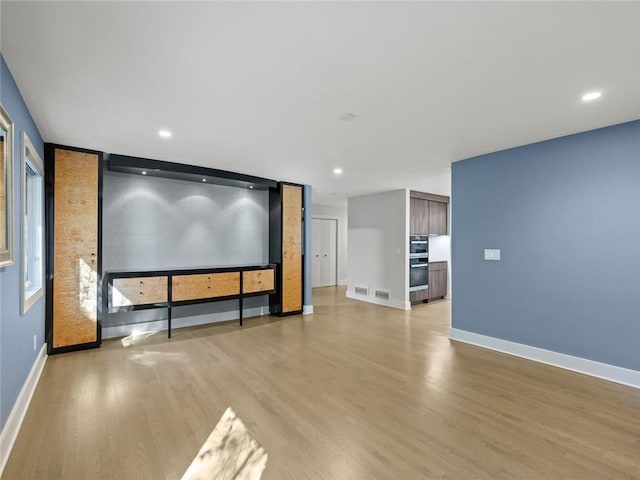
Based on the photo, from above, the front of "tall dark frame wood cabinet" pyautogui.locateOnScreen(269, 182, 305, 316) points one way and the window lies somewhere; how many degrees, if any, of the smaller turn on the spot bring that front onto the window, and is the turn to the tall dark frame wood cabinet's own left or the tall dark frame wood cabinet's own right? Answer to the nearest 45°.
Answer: approximately 90° to the tall dark frame wood cabinet's own right

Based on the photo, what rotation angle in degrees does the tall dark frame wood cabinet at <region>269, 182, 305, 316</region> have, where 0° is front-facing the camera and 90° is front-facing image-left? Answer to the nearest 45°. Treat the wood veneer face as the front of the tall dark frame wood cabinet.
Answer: approximately 315°

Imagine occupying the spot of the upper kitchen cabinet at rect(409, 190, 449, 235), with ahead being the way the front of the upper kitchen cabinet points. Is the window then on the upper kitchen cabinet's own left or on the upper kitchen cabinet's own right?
on the upper kitchen cabinet's own right

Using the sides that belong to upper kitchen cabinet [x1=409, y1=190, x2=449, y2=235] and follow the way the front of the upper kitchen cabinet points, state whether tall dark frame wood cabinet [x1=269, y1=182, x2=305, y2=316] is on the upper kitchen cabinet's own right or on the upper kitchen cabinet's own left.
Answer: on the upper kitchen cabinet's own right

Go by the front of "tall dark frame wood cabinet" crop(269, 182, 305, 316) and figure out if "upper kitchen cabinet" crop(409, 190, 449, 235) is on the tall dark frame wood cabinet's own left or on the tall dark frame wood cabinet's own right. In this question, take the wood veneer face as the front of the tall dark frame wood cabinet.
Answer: on the tall dark frame wood cabinet's own left

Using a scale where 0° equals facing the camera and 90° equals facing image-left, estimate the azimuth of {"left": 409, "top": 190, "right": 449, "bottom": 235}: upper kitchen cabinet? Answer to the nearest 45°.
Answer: approximately 315°
